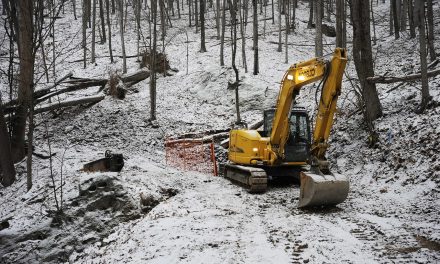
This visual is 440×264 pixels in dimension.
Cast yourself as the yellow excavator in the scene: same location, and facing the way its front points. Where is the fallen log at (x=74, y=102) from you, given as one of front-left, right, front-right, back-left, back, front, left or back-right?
back

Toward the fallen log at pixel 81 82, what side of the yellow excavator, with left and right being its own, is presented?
back

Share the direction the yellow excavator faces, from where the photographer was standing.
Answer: facing the viewer and to the right of the viewer

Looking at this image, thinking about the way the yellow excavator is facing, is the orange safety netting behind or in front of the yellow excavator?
behind
